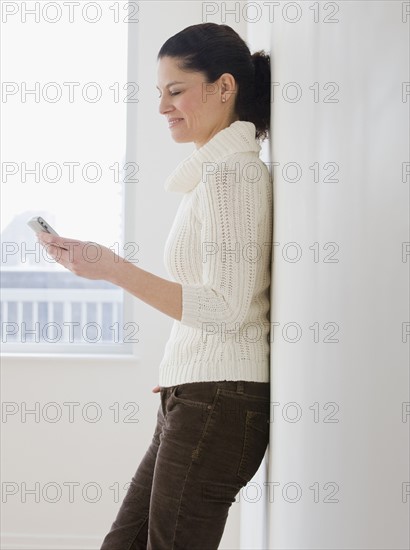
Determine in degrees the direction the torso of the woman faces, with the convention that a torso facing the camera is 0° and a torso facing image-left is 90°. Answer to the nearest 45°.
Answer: approximately 90°
